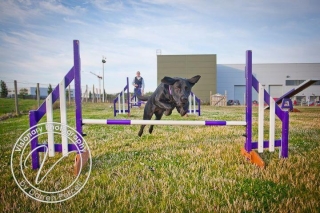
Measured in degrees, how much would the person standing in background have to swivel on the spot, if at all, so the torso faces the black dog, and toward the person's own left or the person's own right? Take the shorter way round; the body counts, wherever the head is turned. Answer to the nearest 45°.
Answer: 0° — they already face it

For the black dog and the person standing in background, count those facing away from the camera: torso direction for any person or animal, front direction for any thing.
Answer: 0

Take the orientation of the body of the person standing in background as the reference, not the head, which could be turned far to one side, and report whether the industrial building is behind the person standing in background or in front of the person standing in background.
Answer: behind

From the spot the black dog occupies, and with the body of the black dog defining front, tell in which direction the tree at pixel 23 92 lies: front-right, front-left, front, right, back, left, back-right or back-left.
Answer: back

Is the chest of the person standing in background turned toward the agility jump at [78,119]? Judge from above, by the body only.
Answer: yes

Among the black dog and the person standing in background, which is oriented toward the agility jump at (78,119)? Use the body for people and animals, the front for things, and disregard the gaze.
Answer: the person standing in background

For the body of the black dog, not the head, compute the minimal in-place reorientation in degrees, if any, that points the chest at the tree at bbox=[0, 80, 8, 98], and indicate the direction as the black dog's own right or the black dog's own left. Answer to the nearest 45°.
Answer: approximately 180°

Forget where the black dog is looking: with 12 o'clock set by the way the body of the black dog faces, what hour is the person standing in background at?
The person standing in background is roughly at 7 o'clock from the black dog.

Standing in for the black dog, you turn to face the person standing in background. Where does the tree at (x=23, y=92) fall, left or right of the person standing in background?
left

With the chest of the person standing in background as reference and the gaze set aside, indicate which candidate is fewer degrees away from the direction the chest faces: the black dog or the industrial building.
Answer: the black dog

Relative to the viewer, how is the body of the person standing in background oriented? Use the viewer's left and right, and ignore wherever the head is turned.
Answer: facing the viewer

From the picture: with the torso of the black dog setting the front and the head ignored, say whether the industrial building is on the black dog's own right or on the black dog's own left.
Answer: on the black dog's own left
